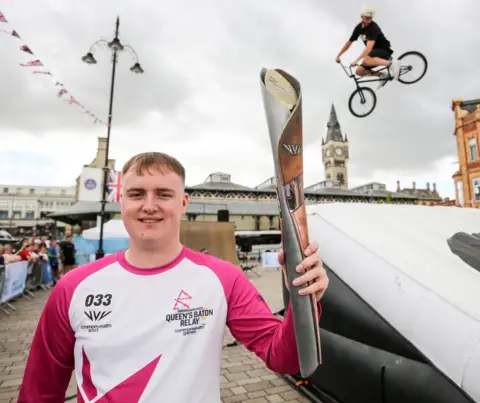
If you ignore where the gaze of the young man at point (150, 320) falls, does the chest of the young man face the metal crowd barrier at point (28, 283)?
no

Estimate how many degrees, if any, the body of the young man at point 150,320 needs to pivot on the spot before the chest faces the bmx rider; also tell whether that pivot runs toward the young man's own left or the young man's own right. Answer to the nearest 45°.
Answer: approximately 135° to the young man's own left

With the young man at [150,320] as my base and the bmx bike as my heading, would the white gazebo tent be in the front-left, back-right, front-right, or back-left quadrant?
front-left

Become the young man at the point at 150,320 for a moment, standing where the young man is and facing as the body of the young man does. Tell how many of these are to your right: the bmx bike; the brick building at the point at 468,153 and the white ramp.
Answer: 0

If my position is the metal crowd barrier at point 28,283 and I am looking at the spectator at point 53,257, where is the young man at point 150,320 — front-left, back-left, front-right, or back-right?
back-right

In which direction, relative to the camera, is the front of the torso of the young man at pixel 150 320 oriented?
toward the camera

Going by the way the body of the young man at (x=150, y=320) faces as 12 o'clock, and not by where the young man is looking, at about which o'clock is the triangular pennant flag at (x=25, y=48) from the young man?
The triangular pennant flag is roughly at 5 o'clock from the young man.

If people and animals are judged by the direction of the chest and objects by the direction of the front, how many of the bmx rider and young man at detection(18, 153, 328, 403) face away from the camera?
0

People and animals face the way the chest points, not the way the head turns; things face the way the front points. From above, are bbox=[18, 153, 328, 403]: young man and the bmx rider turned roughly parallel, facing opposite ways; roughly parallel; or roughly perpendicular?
roughly perpendicular

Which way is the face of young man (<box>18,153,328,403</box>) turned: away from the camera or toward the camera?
toward the camera
